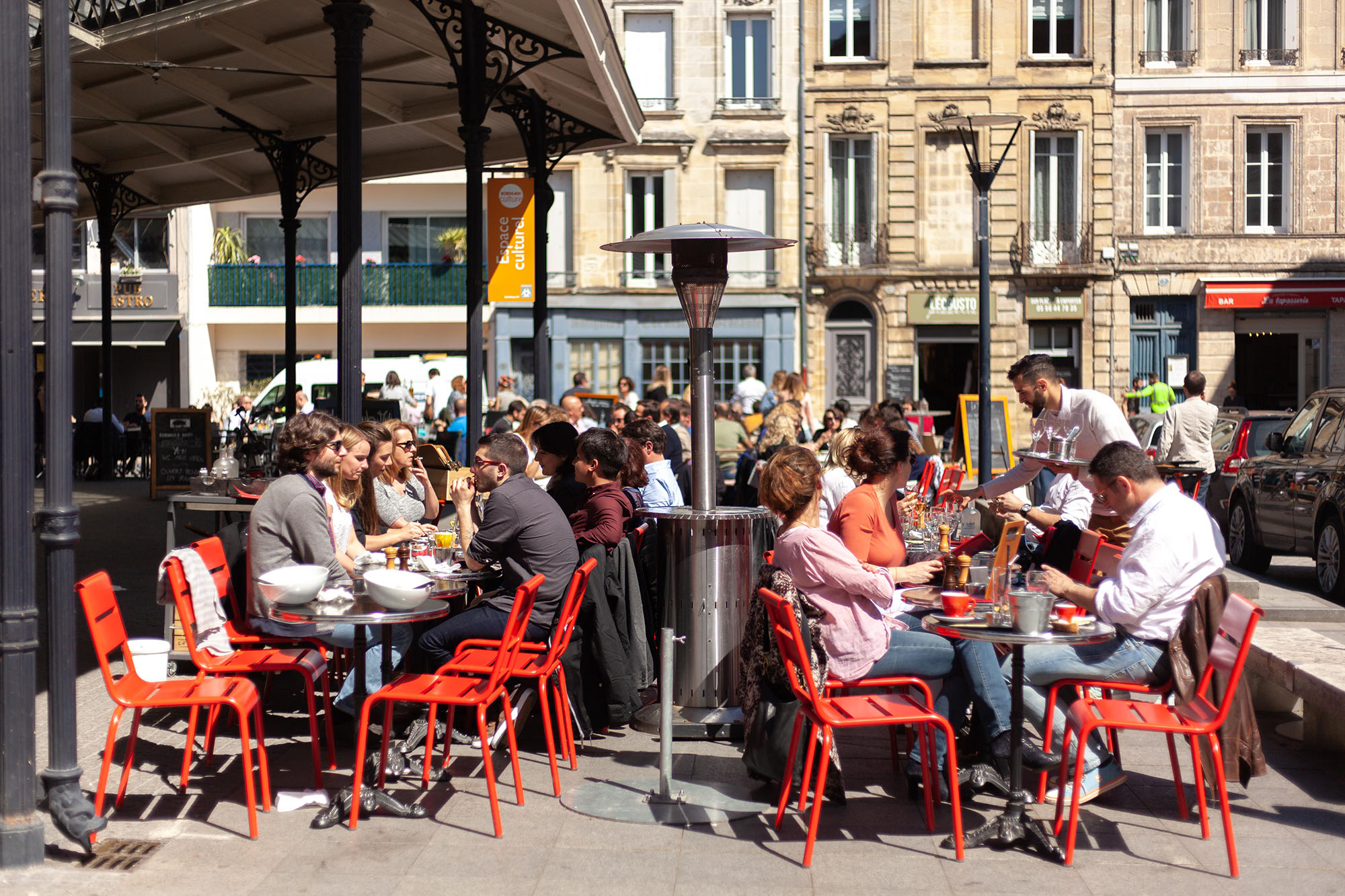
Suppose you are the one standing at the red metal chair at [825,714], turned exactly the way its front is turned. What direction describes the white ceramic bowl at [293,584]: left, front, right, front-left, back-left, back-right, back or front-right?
back

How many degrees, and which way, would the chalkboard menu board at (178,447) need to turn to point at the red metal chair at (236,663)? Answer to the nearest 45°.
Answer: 0° — it already faces it

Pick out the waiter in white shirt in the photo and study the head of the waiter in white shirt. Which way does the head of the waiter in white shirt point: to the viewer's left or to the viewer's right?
to the viewer's left

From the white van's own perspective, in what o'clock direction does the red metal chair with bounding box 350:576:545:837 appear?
The red metal chair is roughly at 9 o'clock from the white van.

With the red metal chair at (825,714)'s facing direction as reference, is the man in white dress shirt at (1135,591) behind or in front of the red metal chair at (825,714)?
in front

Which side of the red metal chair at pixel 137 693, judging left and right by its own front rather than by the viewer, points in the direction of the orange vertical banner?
left

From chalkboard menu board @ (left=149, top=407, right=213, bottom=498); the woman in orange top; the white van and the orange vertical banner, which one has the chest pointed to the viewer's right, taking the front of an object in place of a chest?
the woman in orange top

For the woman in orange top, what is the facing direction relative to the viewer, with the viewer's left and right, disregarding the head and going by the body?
facing to the right of the viewer

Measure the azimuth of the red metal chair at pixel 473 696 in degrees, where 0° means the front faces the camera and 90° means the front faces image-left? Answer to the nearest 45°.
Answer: approximately 90°

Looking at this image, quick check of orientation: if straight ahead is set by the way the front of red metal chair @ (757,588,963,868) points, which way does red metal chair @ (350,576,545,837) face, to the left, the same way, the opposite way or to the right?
the opposite way

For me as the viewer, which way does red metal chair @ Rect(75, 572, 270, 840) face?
facing to the right of the viewer

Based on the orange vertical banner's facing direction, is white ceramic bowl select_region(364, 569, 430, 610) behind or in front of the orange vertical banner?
in front

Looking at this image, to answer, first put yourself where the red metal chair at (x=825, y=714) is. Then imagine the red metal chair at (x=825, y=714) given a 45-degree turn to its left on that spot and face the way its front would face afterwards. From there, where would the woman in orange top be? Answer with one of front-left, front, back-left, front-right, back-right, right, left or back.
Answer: front-left

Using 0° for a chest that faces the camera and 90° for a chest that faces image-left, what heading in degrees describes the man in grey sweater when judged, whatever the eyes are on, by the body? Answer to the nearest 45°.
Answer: approximately 270°
